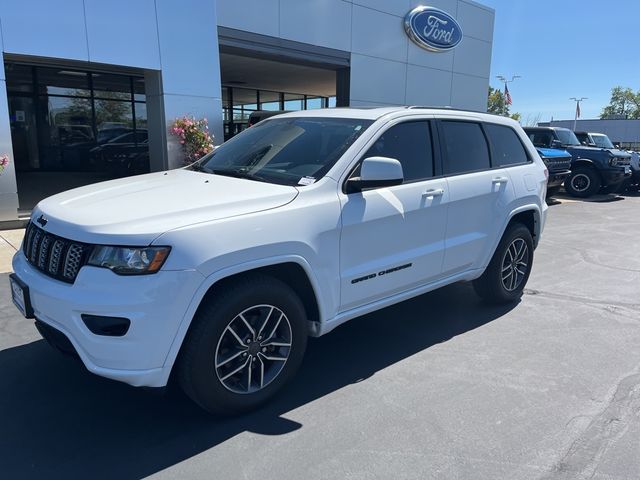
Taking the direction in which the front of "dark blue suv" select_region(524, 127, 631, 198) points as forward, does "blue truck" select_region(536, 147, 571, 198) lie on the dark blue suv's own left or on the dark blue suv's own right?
on the dark blue suv's own right

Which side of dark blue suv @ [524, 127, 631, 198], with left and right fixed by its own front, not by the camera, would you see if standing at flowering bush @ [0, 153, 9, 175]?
right

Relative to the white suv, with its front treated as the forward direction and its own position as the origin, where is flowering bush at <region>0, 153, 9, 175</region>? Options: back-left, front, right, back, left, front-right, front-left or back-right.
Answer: right

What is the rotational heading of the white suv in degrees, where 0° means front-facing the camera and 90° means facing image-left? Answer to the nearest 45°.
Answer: approximately 45°

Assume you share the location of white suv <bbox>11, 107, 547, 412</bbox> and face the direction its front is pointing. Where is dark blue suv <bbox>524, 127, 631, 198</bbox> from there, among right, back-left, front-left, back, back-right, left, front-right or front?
back

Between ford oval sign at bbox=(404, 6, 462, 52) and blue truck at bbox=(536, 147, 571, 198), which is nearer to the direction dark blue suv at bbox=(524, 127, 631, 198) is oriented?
the blue truck

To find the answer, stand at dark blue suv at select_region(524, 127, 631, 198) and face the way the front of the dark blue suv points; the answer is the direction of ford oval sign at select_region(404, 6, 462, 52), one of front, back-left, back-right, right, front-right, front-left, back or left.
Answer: back-right

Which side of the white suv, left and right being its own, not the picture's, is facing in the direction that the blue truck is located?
back
